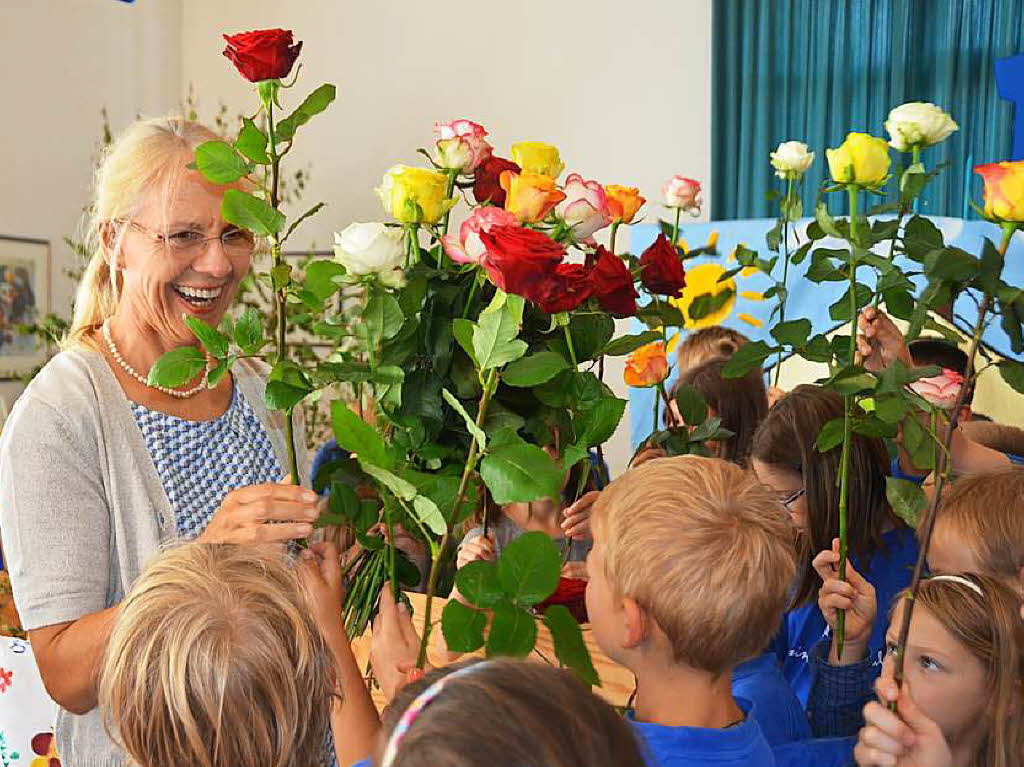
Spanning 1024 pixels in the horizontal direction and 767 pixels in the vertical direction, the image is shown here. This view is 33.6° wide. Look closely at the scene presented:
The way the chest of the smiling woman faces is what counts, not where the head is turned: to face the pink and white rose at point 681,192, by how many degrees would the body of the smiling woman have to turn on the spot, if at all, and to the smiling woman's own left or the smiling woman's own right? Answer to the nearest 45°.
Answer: approximately 90° to the smiling woman's own left

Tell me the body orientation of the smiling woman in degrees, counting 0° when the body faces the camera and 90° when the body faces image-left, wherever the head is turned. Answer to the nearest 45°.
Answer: approximately 315°

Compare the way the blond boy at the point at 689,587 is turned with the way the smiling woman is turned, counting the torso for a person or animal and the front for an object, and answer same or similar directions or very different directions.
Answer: very different directions

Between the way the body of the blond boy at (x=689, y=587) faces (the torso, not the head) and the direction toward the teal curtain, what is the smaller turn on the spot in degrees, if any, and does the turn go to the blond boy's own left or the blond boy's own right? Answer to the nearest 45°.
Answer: approximately 45° to the blond boy's own right

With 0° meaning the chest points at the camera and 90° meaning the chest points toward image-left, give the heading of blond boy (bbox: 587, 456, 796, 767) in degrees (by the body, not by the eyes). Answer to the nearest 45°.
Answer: approximately 135°

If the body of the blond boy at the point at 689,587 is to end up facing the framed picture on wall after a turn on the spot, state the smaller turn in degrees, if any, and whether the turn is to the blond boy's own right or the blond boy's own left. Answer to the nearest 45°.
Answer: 0° — they already face it
